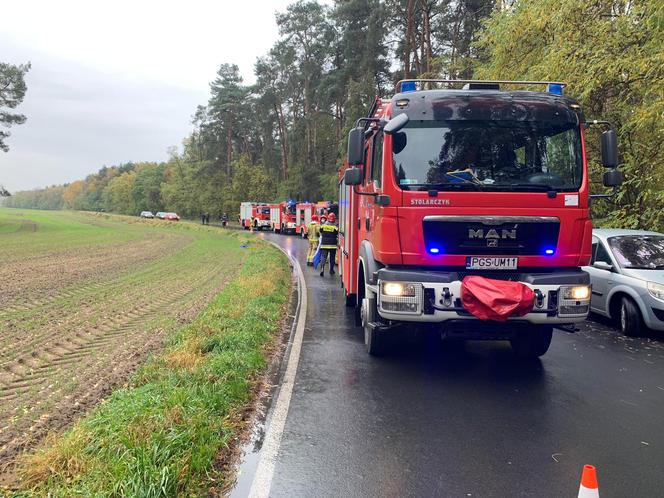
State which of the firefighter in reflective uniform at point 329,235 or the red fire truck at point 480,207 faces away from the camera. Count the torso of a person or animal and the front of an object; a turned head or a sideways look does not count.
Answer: the firefighter in reflective uniform

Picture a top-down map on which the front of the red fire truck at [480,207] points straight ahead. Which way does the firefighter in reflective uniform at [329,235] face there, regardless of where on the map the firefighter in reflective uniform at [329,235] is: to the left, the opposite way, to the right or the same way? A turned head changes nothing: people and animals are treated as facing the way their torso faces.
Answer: the opposite way

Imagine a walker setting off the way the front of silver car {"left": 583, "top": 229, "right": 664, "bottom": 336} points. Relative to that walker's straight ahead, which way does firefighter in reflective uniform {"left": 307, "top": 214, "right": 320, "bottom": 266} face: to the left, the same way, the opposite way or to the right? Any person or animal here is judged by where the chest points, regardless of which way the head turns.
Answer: the opposite way

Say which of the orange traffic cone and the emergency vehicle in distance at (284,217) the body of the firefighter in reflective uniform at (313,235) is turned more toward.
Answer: the emergency vehicle in distance

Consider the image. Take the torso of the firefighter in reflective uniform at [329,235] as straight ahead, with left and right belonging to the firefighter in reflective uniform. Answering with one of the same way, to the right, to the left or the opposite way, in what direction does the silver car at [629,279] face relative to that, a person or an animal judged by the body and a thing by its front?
the opposite way

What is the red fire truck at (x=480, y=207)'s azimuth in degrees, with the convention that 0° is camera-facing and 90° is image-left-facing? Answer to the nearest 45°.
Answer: approximately 0°

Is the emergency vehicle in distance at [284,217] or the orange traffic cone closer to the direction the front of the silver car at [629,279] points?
the orange traffic cone

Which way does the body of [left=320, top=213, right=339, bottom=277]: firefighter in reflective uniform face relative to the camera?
away from the camera

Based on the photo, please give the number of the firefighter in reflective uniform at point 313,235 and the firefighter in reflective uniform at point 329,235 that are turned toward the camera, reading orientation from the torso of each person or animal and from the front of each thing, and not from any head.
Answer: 0

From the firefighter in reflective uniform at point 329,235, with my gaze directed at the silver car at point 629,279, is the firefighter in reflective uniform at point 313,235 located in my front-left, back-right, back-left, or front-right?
back-left

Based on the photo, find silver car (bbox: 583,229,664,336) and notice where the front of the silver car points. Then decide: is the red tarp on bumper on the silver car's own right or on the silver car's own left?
on the silver car's own right

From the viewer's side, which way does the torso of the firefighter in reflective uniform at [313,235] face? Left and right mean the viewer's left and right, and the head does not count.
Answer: facing away from the viewer

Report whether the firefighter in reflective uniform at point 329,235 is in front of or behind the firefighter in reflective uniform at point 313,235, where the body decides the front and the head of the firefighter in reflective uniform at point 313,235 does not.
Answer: behind

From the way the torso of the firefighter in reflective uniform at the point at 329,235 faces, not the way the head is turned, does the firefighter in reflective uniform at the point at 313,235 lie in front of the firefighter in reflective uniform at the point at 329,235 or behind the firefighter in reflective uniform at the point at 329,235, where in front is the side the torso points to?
in front

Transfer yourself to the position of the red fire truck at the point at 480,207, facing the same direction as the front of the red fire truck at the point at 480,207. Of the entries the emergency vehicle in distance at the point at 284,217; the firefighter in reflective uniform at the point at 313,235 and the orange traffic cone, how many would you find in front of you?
1
